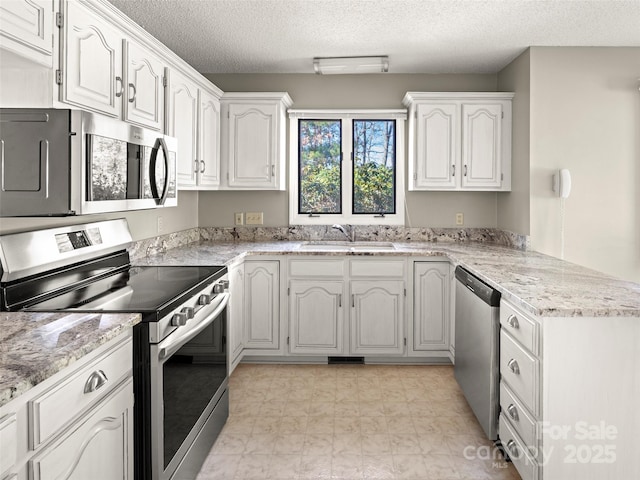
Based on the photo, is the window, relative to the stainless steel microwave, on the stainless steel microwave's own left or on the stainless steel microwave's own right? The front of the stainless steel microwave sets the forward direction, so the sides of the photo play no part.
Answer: on the stainless steel microwave's own left

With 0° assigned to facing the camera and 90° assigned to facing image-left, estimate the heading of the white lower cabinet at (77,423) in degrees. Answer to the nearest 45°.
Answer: approximately 315°

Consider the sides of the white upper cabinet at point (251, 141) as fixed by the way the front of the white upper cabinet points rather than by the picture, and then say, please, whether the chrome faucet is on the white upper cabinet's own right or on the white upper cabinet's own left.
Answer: on the white upper cabinet's own left

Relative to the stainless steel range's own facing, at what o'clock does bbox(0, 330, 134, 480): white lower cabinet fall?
The white lower cabinet is roughly at 2 o'clock from the stainless steel range.

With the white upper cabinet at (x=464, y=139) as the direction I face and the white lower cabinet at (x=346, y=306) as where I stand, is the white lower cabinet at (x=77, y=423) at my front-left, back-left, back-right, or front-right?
back-right

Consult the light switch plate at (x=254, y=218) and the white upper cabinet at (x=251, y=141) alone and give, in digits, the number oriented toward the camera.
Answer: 2

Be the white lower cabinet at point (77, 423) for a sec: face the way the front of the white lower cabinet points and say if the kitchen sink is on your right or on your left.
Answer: on your left
